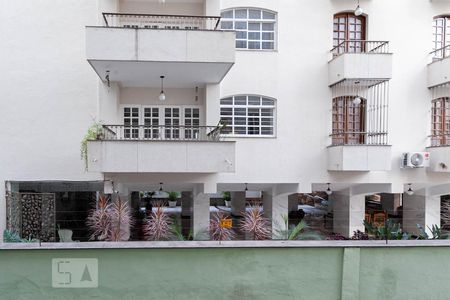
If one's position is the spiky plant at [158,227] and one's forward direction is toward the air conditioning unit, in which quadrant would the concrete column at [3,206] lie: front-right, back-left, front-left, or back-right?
back-left

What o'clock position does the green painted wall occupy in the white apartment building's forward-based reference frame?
The green painted wall is roughly at 12 o'clock from the white apartment building.

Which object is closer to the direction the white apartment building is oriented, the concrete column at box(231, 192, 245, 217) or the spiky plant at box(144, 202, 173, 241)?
the spiky plant

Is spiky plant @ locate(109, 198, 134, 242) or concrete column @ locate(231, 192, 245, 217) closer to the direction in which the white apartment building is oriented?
the spiky plant

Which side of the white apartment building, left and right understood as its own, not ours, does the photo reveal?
front

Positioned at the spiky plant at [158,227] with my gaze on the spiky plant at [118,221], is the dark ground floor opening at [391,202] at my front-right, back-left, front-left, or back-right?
back-right

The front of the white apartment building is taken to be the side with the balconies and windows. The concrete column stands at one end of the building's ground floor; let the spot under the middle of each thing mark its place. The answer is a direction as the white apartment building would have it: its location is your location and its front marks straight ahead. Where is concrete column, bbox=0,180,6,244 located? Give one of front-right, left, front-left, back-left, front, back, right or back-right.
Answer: right

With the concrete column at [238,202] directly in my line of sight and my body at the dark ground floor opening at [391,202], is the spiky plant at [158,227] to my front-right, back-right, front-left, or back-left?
front-left

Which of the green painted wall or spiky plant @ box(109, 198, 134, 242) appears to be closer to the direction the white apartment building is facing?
the green painted wall
